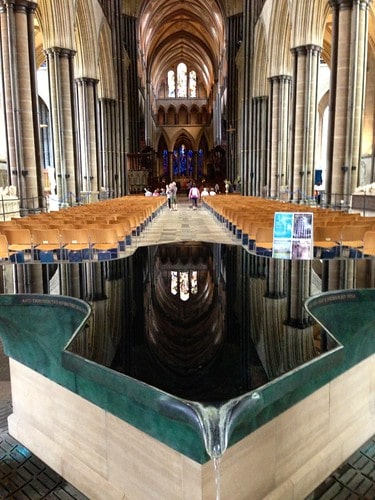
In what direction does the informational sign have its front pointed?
toward the camera

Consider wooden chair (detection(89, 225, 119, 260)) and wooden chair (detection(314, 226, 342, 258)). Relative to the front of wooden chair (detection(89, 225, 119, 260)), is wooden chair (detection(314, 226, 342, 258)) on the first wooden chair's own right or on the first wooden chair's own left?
on the first wooden chair's own right

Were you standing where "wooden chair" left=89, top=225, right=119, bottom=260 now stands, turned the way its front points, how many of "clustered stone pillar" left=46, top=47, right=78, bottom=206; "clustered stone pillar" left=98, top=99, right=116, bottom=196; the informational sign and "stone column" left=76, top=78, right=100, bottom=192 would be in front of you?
3

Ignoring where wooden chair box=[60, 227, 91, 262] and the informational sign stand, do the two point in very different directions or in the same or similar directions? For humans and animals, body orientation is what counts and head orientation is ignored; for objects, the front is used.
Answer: very different directions

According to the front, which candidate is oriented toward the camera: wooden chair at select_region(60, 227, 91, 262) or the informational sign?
the informational sign

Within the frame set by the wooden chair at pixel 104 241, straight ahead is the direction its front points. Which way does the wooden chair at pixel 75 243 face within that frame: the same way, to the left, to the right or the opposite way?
the same way

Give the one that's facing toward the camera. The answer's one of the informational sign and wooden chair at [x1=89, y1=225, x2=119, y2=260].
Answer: the informational sign

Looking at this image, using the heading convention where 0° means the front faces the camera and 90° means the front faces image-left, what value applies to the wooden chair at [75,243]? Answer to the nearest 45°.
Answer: approximately 180°

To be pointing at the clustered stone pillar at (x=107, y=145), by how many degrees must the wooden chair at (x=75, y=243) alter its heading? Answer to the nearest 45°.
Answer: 0° — it already faces it

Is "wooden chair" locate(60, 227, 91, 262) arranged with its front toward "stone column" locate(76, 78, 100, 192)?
yes

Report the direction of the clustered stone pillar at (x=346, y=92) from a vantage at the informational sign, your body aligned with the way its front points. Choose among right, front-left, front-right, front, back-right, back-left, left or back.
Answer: back

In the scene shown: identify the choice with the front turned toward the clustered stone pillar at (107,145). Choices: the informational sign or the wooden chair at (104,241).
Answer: the wooden chair

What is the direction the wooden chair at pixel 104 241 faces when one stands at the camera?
facing away from the viewer

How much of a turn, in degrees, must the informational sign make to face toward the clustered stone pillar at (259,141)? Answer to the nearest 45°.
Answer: approximately 180°

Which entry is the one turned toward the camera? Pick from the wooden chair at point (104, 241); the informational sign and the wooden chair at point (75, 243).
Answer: the informational sign

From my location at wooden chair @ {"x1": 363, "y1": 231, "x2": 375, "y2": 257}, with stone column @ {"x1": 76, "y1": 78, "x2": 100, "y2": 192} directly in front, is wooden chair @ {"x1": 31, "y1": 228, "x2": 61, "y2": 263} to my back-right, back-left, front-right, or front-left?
front-left

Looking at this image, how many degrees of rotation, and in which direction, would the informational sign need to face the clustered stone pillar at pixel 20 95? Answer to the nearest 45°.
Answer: approximately 135° to its right

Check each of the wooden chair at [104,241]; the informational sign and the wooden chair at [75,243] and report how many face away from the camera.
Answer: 2

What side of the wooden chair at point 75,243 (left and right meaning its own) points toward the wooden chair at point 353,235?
right

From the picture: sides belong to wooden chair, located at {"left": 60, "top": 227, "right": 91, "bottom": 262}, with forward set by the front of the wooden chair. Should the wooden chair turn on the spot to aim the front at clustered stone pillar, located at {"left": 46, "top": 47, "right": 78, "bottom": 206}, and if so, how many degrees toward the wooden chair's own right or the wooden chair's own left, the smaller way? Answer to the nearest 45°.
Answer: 0° — it already faces it

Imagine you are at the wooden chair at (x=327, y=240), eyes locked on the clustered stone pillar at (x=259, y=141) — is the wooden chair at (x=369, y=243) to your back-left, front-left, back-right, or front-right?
back-right
